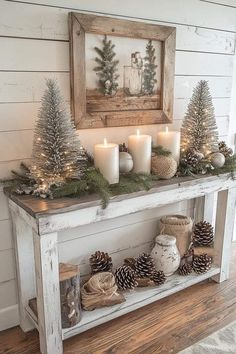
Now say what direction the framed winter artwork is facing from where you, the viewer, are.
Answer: facing the viewer and to the right of the viewer

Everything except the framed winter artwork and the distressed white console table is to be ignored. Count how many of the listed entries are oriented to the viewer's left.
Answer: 0
